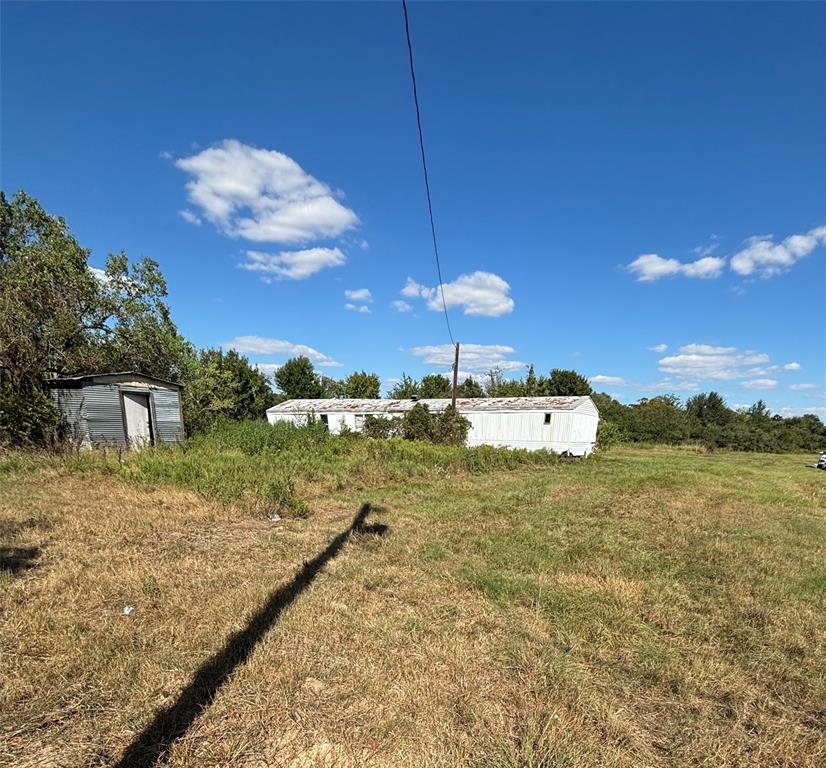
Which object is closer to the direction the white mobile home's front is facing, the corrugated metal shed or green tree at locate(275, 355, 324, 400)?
the corrugated metal shed

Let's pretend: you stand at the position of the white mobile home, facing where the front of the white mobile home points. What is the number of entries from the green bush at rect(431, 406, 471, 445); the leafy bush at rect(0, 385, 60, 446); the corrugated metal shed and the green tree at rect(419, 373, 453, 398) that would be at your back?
1

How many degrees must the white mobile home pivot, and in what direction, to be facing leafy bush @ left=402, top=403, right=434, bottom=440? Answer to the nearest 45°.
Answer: approximately 45° to its right

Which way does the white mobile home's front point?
toward the camera

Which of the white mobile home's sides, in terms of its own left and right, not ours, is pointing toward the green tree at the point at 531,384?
back

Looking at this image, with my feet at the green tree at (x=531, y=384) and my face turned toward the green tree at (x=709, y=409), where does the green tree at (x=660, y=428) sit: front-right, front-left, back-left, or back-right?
front-right

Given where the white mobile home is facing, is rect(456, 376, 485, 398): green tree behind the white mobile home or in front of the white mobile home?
behind
